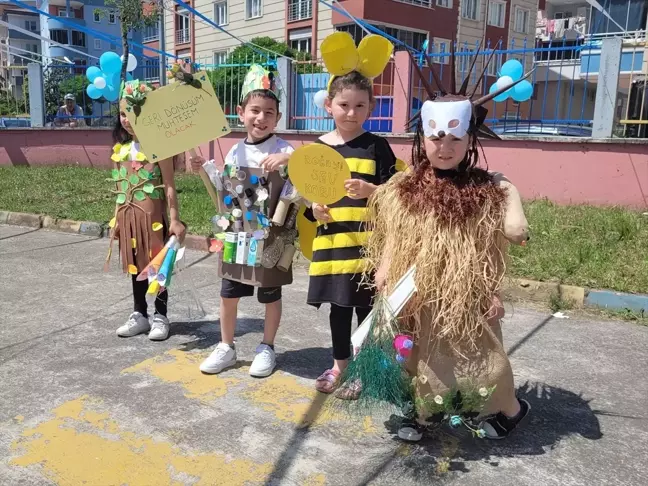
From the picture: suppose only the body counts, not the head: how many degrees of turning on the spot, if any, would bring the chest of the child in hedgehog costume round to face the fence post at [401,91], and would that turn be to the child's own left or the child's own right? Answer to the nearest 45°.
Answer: approximately 180°

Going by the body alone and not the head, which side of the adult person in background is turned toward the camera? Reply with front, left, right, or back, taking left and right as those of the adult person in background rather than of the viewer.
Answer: front

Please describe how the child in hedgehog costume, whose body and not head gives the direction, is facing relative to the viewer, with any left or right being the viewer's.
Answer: facing the viewer

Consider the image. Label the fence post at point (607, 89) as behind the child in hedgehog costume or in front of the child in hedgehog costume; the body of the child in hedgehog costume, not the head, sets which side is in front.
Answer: behind

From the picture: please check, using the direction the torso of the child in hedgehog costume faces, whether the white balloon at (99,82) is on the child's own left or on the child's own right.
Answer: on the child's own right

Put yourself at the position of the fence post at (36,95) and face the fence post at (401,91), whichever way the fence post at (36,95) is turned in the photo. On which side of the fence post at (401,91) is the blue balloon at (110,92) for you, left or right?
right

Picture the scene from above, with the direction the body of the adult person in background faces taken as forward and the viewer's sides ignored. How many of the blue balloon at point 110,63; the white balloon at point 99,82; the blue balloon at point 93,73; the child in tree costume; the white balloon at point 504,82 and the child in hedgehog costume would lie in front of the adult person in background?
6

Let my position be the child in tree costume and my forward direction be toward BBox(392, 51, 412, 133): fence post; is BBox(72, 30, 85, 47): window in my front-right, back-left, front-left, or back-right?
front-left

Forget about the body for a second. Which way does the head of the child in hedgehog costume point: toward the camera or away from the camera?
toward the camera

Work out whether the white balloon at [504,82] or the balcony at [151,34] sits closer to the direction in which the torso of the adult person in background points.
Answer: the white balloon

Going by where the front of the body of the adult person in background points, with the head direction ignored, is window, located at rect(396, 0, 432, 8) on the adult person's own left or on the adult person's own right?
on the adult person's own left

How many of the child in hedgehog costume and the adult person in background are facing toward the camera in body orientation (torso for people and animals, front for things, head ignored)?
2
